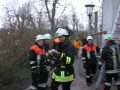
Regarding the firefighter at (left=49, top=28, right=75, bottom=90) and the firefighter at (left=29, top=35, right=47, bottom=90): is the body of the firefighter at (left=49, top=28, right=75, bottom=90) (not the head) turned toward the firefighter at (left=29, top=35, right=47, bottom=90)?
no

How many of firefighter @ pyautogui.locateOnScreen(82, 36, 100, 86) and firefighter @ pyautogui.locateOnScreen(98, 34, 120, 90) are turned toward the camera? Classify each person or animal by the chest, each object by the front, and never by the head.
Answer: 1

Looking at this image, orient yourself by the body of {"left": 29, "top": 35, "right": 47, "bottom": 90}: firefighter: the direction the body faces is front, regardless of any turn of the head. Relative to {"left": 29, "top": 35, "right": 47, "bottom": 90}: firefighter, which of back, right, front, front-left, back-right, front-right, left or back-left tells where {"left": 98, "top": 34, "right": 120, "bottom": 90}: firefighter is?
front-left

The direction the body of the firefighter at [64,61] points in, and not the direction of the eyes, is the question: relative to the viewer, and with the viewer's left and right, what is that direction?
facing the viewer and to the left of the viewer

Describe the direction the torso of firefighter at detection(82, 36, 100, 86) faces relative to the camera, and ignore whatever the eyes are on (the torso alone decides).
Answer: toward the camera

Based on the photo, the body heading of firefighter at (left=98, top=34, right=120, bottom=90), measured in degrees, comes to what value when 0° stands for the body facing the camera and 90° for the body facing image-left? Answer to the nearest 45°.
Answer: approximately 135°

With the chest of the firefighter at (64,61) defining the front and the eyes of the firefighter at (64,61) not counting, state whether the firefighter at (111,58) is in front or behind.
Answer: behind

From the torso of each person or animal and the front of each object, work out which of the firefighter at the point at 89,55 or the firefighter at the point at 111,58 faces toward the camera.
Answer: the firefighter at the point at 89,55

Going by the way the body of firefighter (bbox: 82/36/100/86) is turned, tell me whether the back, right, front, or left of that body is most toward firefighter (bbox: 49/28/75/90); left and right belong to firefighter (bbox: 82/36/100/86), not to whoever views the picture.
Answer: front

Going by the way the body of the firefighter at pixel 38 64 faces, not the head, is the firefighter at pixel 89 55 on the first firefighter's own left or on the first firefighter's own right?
on the first firefighter's own left
